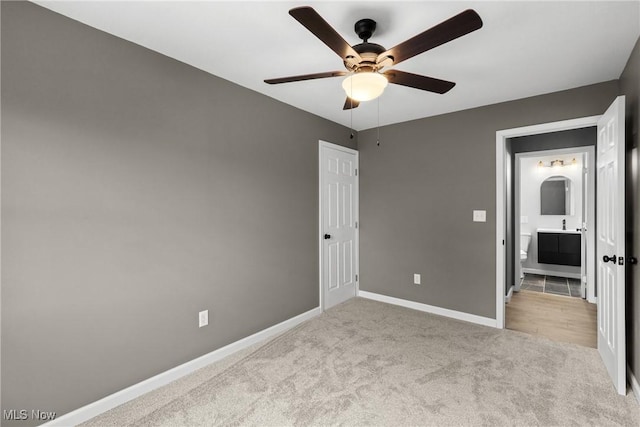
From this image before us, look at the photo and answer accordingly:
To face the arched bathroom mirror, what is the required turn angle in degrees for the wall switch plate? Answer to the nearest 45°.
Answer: approximately 180°

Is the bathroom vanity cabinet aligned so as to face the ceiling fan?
yes

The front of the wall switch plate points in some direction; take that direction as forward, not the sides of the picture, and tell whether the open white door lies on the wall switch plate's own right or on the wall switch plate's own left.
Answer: on the wall switch plate's own left

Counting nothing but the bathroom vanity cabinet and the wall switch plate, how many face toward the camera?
2

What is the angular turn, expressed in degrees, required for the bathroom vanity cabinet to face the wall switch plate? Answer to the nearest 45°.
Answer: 0° — it already faces it

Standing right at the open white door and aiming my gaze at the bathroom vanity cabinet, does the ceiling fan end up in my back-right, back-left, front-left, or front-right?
back-left

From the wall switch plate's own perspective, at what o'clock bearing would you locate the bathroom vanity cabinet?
The bathroom vanity cabinet is roughly at 7 o'clock from the wall switch plate.

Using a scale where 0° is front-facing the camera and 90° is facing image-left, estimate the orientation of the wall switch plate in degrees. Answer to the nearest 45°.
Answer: approximately 0°

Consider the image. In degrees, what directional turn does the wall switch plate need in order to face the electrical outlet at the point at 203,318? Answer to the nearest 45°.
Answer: approximately 45° to its right
